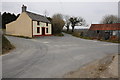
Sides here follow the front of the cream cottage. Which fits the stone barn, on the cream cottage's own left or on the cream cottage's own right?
on the cream cottage's own left

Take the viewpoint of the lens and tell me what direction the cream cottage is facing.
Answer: facing the viewer and to the right of the viewer
